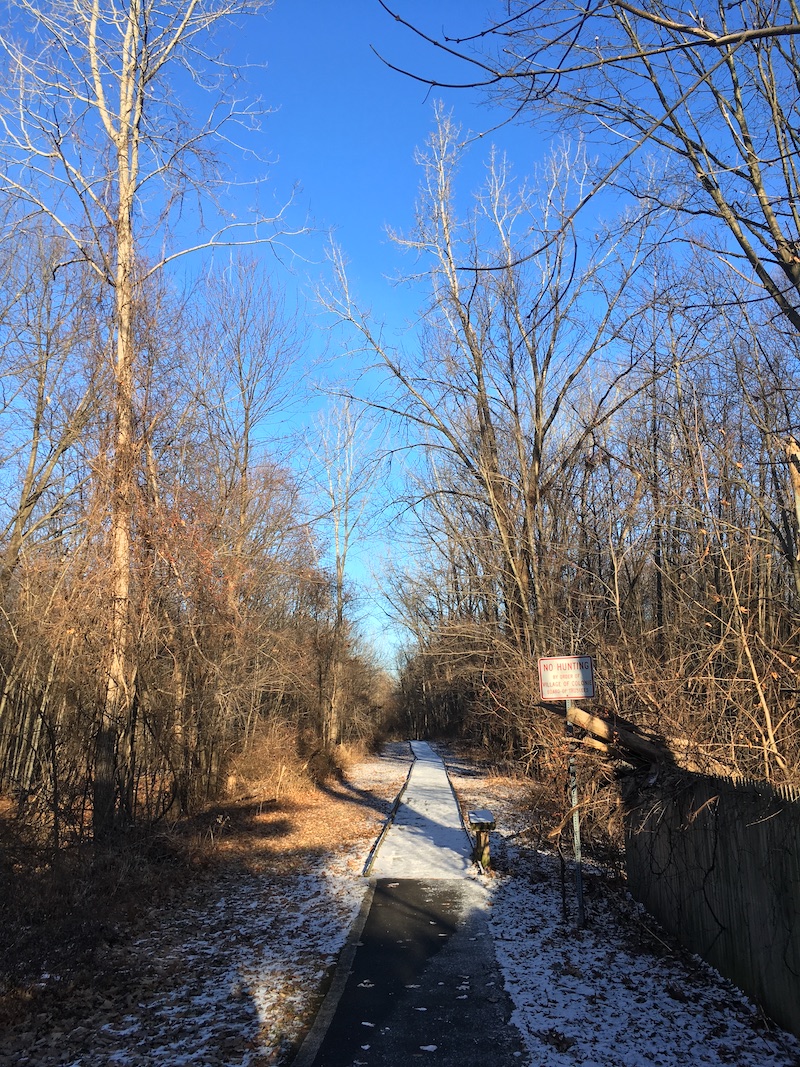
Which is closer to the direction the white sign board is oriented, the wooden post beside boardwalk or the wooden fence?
the wooden fence

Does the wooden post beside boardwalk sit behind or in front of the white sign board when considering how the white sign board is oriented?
behind

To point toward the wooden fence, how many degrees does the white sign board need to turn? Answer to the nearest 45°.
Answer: approximately 45° to its left

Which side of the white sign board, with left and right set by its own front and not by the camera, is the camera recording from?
front
